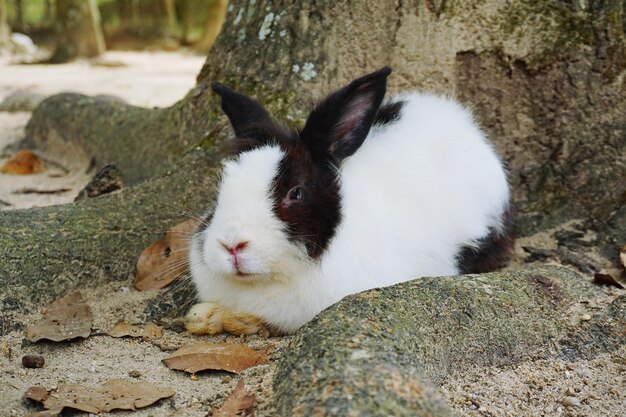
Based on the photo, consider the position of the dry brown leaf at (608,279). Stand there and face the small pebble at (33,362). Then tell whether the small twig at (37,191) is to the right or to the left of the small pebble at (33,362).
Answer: right

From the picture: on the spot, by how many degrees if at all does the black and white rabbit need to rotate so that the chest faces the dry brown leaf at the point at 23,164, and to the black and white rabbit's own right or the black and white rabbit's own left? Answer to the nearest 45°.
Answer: approximately 90° to the black and white rabbit's own right

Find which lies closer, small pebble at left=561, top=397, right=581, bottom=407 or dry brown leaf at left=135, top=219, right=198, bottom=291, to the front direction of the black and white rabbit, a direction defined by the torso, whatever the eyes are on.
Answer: the dry brown leaf

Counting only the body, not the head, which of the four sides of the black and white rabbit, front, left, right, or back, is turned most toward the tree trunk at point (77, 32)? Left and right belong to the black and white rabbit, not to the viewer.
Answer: right

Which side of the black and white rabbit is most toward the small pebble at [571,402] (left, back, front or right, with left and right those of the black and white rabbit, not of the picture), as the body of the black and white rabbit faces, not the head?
left

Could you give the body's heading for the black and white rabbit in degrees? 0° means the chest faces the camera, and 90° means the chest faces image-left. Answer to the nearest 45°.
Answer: approximately 45°

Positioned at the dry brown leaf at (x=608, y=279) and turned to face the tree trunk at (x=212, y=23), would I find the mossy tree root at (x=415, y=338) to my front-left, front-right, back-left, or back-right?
back-left

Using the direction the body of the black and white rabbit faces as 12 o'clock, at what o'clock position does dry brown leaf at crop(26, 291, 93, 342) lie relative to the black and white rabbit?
The dry brown leaf is roughly at 1 o'clock from the black and white rabbit.

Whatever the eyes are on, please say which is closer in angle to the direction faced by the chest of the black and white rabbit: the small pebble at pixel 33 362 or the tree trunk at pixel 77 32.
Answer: the small pebble

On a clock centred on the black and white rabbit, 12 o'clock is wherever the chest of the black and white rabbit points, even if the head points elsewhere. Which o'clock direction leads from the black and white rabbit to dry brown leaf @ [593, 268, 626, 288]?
The dry brown leaf is roughly at 7 o'clock from the black and white rabbit.

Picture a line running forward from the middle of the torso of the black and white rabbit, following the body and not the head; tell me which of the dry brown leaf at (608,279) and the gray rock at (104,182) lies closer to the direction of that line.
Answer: the gray rock

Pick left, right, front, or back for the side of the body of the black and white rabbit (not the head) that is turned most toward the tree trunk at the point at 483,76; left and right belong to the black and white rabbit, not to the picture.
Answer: back

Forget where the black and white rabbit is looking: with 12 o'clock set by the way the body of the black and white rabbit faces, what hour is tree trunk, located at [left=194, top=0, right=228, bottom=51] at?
The tree trunk is roughly at 4 o'clock from the black and white rabbit.

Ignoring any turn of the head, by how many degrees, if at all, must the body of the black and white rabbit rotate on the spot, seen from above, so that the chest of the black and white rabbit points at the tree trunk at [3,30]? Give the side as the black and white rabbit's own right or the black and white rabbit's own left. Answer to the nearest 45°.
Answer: approximately 90° to the black and white rabbit's own right
